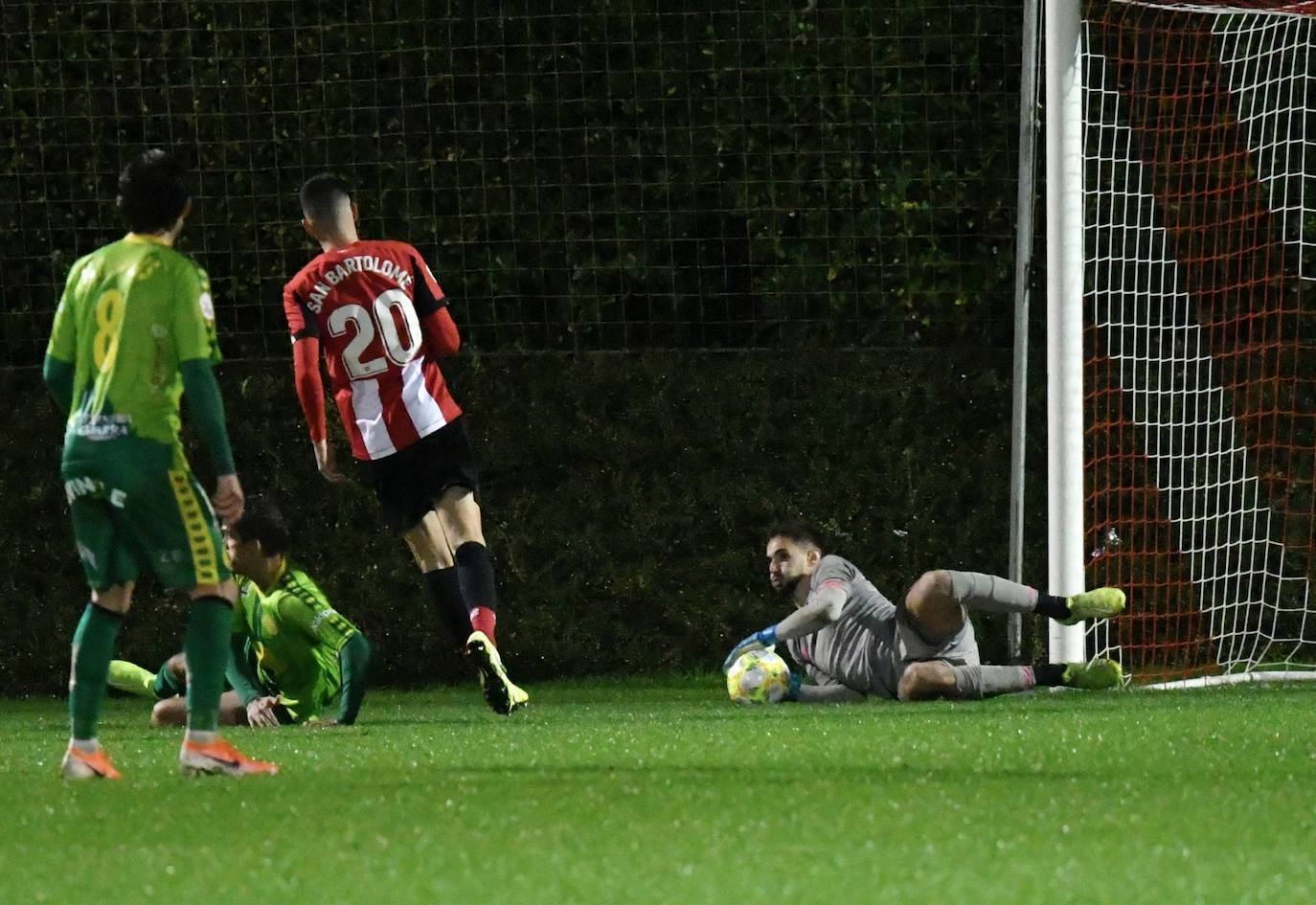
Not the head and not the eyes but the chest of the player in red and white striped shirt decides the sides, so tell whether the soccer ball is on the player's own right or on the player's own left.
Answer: on the player's own right

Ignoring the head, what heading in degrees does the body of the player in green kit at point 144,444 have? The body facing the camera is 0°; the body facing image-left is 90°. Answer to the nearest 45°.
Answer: approximately 225°

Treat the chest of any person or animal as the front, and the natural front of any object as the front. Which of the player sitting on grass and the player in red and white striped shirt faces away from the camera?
the player in red and white striped shirt

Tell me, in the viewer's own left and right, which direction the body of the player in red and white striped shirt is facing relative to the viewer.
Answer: facing away from the viewer

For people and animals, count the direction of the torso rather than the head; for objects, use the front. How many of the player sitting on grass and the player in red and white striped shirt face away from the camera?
1

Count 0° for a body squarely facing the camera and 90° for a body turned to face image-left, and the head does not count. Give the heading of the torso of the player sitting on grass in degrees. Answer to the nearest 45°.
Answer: approximately 45°

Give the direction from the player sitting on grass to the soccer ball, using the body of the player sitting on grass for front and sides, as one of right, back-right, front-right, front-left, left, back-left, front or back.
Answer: back-left

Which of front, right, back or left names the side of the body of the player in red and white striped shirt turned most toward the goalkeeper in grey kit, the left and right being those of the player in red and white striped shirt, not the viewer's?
right
